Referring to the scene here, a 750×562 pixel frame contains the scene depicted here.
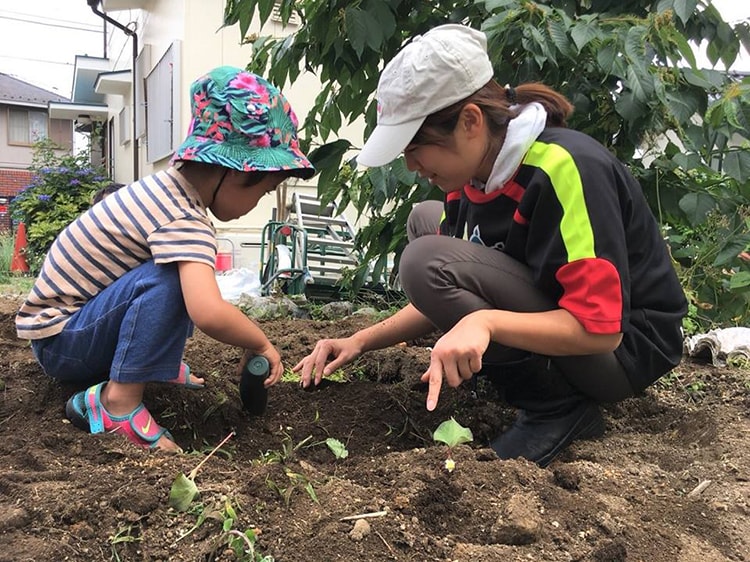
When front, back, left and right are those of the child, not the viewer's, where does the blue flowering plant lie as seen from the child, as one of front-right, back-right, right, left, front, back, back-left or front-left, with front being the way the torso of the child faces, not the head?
left

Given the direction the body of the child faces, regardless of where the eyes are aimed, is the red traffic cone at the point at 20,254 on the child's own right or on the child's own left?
on the child's own left

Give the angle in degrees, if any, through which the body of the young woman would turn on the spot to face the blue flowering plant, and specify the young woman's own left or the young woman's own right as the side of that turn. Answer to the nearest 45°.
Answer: approximately 45° to the young woman's own right

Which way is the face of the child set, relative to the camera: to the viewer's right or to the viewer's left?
to the viewer's right

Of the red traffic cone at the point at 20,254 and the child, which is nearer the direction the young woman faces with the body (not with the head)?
the child

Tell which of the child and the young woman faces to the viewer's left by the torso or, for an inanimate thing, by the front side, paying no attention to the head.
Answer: the young woman

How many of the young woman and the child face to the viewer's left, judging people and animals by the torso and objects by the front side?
1

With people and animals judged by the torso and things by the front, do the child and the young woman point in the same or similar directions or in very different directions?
very different directions

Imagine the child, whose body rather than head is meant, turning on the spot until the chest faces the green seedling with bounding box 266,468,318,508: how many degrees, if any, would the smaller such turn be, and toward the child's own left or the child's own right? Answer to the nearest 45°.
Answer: approximately 90° to the child's own right

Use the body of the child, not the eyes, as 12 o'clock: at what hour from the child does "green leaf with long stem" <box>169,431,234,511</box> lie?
The green leaf with long stem is roughly at 3 o'clock from the child.

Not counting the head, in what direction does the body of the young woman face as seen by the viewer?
to the viewer's left

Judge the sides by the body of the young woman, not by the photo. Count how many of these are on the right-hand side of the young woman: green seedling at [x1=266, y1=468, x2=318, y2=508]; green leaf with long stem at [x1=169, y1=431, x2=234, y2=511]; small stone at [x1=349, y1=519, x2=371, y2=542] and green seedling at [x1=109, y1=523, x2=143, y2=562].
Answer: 0

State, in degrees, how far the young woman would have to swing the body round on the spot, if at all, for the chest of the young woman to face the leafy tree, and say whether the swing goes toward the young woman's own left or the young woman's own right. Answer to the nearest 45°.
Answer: approximately 90° to the young woman's own right

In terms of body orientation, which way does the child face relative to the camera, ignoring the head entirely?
to the viewer's right
